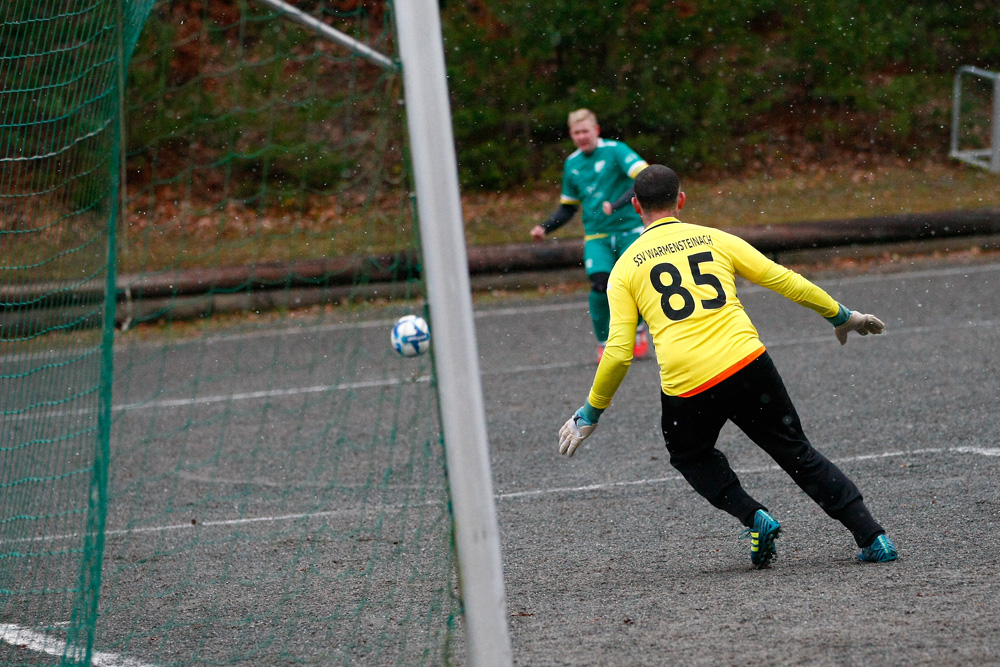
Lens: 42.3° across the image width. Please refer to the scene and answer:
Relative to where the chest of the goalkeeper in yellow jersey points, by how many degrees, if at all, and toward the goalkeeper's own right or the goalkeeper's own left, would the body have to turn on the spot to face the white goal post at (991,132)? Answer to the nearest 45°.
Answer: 0° — they already face it

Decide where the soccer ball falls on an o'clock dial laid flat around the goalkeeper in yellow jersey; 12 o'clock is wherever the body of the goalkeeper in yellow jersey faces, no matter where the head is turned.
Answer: The soccer ball is roughly at 11 o'clock from the goalkeeper in yellow jersey.

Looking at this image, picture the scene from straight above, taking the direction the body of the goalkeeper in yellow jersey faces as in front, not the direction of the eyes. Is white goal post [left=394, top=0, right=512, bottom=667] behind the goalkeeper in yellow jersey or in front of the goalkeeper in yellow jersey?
behind

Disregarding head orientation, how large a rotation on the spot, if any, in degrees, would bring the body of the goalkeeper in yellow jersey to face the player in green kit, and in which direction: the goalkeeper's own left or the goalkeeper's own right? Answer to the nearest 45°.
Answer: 0° — they already face them

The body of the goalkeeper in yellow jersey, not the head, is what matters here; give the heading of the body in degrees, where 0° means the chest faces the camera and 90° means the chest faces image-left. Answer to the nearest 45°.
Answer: approximately 180°
